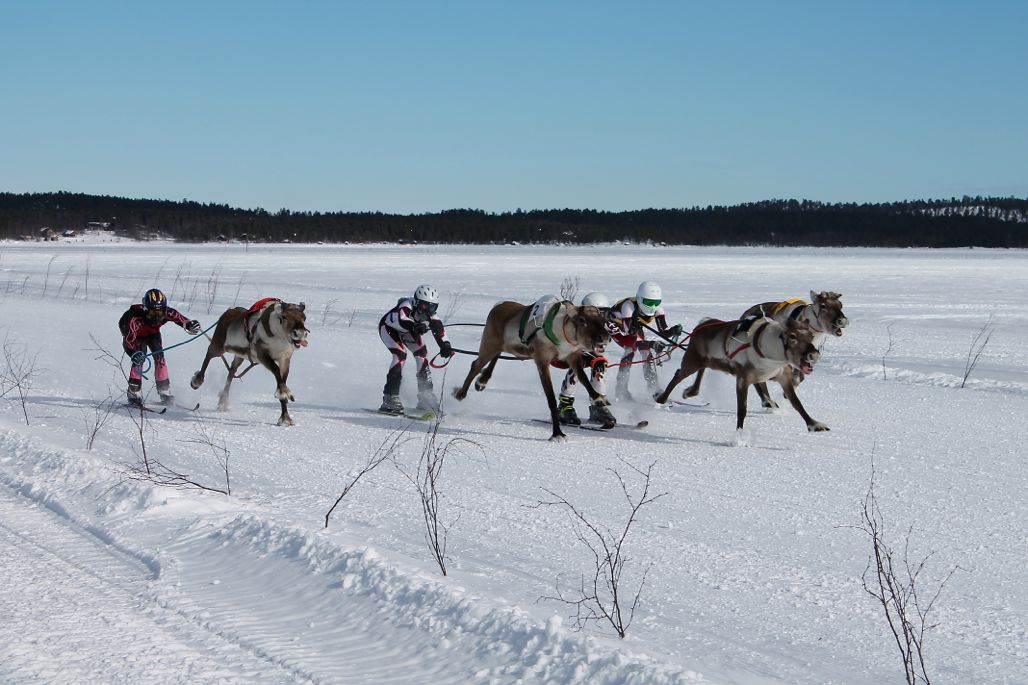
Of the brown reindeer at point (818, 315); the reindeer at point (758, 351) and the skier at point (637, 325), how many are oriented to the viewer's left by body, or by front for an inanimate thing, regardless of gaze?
0

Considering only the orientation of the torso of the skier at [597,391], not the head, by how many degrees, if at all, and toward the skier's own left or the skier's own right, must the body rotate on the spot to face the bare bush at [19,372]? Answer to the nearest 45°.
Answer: approximately 135° to the skier's own right

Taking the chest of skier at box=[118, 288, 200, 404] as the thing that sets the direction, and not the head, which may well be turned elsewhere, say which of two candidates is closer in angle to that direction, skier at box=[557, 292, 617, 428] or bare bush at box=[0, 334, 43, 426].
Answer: the skier

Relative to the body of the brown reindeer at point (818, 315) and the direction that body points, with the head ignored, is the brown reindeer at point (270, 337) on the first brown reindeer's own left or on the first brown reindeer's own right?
on the first brown reindeer's own right

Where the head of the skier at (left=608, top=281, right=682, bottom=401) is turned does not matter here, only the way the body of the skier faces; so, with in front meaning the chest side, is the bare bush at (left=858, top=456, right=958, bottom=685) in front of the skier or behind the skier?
in front

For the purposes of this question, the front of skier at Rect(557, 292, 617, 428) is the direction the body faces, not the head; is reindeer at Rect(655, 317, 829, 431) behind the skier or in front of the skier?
in front

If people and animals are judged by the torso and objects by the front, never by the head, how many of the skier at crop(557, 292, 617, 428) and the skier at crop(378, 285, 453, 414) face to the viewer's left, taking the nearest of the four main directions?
0

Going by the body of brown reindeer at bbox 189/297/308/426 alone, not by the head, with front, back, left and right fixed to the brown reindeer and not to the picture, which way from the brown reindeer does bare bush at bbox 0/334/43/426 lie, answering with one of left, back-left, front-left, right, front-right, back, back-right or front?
back

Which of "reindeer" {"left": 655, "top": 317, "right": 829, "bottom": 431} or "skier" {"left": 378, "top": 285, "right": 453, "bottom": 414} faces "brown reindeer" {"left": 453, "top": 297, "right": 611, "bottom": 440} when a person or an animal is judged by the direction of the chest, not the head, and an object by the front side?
the skier

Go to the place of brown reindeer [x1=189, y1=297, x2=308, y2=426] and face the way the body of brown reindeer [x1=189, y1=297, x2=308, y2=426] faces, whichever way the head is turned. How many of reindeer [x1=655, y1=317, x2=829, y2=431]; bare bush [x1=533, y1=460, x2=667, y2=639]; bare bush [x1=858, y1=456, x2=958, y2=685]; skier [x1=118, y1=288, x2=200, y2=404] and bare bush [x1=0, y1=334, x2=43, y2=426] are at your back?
2

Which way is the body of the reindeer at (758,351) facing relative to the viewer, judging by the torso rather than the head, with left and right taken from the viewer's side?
facing the viewer and to the right of the viewer

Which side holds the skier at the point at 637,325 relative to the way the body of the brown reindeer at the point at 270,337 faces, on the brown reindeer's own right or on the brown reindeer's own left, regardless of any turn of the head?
on the brown reindeer's own left

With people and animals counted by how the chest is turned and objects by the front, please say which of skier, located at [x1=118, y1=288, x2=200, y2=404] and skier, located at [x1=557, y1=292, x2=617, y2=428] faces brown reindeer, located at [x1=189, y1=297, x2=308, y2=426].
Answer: skier, located at [x1=118, y1=288, x2=200, y2=404]

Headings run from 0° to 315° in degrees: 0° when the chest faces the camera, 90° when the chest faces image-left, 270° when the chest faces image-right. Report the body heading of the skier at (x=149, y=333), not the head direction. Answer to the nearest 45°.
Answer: approximately 315°

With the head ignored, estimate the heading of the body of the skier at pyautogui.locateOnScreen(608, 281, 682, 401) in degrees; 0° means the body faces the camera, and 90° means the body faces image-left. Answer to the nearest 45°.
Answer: approximately 315°

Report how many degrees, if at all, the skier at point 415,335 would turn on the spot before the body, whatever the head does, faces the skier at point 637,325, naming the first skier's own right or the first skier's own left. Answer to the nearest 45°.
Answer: approximately 45° to the first skier's own left

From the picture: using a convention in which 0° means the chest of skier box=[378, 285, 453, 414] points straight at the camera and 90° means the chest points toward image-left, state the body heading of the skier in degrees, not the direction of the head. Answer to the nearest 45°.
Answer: approximately 315°

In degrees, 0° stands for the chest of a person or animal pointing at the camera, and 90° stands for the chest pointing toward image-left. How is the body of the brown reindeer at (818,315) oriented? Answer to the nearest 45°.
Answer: approximately 315°
